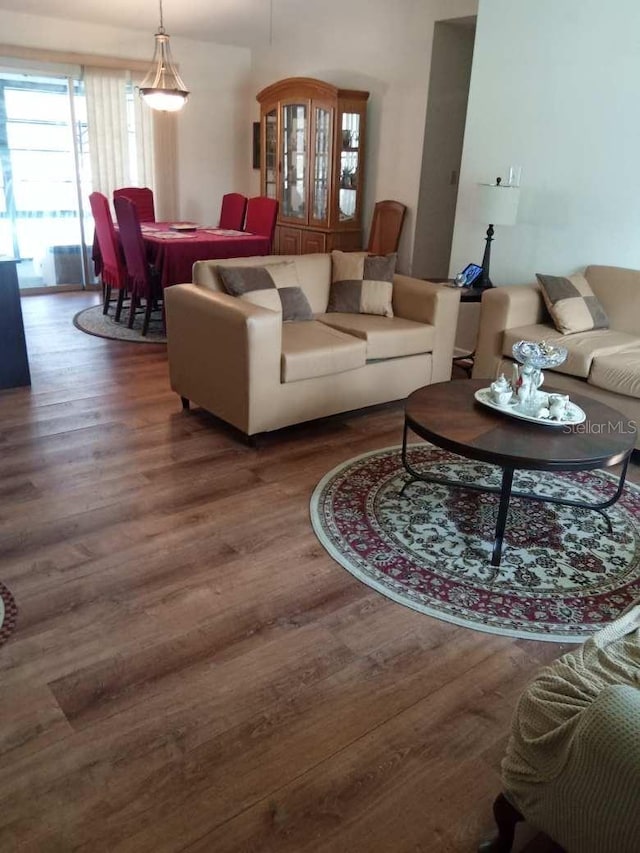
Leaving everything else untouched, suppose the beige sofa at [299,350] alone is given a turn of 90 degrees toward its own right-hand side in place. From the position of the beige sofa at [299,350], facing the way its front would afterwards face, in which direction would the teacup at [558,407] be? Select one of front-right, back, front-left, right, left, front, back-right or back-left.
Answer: left

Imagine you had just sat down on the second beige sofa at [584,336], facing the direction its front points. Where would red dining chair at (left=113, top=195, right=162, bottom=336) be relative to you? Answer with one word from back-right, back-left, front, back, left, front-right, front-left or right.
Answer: front-right

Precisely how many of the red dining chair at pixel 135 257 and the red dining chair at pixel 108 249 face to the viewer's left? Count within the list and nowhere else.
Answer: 0

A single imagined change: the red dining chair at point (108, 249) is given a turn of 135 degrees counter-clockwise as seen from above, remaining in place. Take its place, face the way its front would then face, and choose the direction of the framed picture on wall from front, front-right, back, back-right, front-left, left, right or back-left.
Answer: back-right

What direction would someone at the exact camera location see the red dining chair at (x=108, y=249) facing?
facing away from the viewer and to the right of the viewer

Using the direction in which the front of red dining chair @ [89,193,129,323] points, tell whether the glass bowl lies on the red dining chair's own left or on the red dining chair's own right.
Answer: on the red dining chair's own right

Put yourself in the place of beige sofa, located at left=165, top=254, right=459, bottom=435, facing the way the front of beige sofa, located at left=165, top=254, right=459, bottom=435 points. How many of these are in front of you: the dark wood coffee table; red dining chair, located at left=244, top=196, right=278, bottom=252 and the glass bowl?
2

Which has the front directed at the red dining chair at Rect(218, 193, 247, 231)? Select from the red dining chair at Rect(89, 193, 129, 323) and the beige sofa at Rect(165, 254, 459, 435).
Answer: the red dining chair at Rect(89, 193, 129, 323)

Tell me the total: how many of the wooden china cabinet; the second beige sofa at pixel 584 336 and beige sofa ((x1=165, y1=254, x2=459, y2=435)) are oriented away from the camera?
0

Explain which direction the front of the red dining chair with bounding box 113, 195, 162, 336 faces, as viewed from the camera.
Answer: facing away from the viewer and to the right of the viewer

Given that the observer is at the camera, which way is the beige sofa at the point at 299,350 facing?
facing the viewer and to the right of the viewer

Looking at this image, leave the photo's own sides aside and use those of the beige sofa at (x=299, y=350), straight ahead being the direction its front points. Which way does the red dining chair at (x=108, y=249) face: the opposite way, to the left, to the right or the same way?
to the left

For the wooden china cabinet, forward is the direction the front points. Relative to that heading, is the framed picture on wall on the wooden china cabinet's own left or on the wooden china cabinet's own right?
on the wooden china cabinet's own right

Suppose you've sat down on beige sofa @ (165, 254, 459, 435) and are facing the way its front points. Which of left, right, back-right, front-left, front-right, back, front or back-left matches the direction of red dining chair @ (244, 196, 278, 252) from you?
back-left

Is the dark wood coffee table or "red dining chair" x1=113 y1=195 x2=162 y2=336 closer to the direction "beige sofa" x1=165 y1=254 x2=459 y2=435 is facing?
the dark wood coffee table

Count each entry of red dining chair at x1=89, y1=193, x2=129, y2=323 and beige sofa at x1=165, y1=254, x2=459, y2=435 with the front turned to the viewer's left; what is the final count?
0

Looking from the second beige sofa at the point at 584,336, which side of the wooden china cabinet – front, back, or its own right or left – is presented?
left

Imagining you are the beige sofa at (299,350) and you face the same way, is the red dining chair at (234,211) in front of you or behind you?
behind

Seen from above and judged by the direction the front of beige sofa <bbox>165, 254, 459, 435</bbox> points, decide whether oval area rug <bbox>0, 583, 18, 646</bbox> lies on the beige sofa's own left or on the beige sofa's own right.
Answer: on the beige sofa's own right

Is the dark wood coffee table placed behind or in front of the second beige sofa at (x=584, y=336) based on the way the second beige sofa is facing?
in front
